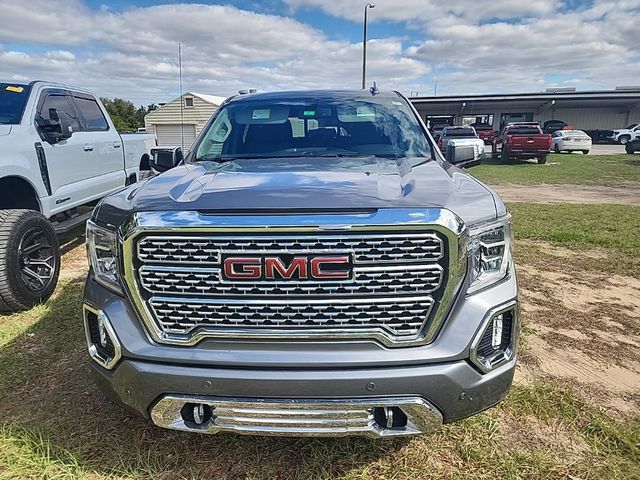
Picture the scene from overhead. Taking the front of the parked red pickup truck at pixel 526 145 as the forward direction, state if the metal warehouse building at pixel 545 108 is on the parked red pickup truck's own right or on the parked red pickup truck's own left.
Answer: on the parked red pickup truck's own right

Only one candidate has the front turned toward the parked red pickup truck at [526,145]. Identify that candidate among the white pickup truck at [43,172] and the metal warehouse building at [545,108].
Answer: the metal warehouse building

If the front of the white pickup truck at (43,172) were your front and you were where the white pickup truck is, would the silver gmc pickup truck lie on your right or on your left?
on your left

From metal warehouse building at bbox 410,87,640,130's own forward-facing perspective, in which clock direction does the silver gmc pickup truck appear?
The silver gmc pickup truck is roughly at 12 o'clock from the metal warehouse building.

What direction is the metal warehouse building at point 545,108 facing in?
toward the camera

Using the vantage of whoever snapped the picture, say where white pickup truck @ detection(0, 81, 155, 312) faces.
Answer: facing the viewer and to the left of the viewer

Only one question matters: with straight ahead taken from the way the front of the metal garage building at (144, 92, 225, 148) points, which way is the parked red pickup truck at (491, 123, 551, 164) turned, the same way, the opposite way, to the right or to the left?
the opposite way

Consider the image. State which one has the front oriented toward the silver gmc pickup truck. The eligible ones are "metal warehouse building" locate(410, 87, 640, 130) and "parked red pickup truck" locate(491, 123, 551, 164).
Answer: the metal warehouse building

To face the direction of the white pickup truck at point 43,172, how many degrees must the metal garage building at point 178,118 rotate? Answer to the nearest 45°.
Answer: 0° — it already faces it

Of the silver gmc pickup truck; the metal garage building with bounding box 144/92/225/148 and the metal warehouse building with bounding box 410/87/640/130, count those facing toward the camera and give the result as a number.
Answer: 3

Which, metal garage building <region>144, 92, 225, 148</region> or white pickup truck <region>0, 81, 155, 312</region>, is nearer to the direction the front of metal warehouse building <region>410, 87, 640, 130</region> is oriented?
the white pickup truck

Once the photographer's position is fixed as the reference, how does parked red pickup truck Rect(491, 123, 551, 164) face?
facing away from the viewer and to the left of the viewer

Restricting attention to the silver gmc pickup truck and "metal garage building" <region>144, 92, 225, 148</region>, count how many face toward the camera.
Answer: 2

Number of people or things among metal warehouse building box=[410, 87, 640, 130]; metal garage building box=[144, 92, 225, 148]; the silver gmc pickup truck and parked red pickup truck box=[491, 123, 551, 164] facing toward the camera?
3

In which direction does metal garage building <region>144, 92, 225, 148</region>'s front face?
toward the camera

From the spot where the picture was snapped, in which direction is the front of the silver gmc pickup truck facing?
facing the viewer

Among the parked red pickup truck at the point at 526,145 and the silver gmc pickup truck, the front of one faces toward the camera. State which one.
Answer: the silver gmc pickup truck
